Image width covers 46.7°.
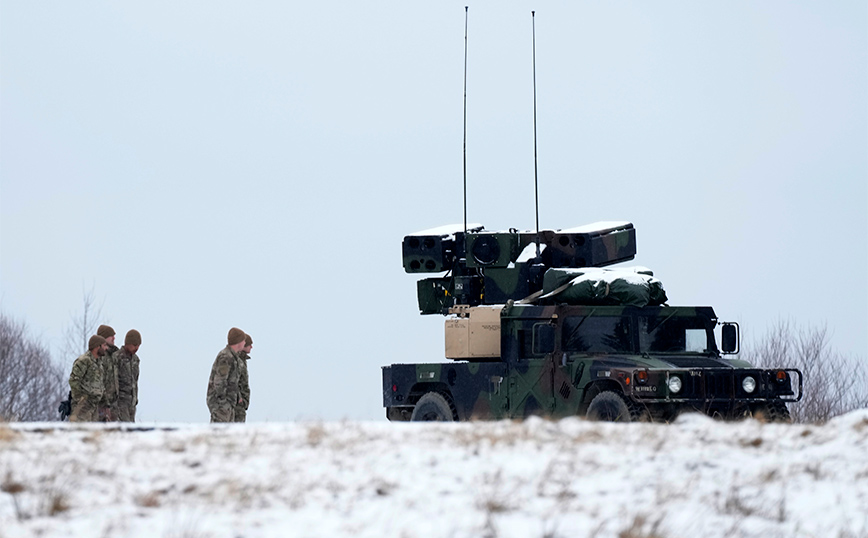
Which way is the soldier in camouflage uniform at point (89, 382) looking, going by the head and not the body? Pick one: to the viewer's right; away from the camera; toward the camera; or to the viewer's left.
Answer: to the viewer's right

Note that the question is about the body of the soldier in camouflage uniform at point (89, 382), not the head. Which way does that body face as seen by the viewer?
to the viewer's right

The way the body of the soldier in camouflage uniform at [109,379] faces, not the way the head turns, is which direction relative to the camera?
to the viewer's right

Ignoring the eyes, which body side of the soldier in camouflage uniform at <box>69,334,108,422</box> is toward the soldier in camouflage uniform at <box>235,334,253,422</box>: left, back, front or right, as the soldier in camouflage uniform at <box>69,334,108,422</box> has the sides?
front

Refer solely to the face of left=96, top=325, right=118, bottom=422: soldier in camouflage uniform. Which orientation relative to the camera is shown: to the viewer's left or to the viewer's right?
to the viewer's right

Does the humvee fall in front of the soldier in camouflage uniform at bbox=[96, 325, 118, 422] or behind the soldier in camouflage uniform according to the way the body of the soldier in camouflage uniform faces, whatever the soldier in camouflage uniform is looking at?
in front
